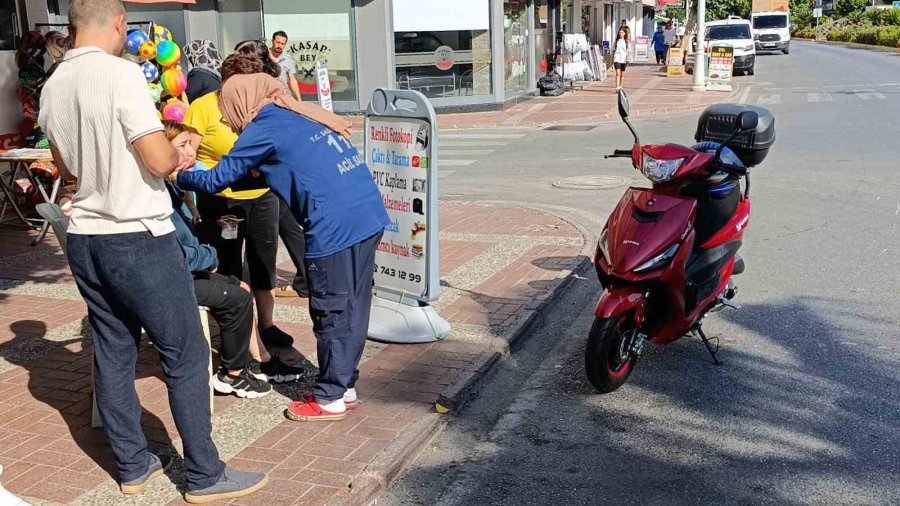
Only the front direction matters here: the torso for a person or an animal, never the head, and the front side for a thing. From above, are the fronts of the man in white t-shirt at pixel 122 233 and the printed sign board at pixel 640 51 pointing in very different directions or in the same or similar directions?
very different directions

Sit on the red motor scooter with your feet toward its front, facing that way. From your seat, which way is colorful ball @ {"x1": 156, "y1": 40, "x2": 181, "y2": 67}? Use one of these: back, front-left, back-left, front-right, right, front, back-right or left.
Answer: right

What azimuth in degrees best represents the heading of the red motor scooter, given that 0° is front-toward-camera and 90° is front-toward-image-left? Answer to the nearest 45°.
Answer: approximately 45°

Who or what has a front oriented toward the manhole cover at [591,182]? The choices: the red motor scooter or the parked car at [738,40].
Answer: the parked car

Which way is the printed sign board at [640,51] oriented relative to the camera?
toward the camera

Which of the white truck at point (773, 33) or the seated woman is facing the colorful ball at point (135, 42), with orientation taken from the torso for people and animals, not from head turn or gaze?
the white truck

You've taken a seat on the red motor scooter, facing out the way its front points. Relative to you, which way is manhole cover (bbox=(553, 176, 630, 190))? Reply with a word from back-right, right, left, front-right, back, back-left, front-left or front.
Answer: back-right

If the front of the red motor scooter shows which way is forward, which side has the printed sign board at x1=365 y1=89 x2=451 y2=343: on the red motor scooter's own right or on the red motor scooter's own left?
on the red motor scooter's own right

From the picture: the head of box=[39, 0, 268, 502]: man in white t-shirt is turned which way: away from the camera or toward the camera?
away from the camera

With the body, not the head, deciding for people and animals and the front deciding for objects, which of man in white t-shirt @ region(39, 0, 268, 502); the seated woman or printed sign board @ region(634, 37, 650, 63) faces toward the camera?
the printed sign board

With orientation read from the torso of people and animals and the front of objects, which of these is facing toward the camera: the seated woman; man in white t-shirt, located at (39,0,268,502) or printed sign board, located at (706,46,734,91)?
the printed sign board

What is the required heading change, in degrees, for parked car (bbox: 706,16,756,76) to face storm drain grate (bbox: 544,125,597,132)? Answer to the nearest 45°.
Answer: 0° — it already faces it

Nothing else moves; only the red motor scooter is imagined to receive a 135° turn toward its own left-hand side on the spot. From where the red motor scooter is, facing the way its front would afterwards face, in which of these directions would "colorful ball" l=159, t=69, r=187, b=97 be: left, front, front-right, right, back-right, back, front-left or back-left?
back-left

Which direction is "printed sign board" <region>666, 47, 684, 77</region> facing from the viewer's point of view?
toward the camera

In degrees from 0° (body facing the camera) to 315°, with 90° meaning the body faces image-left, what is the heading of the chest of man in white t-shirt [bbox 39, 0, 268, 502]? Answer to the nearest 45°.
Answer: approximately 225°

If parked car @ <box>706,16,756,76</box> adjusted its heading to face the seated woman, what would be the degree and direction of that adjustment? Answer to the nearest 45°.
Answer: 0° — it already faces them
